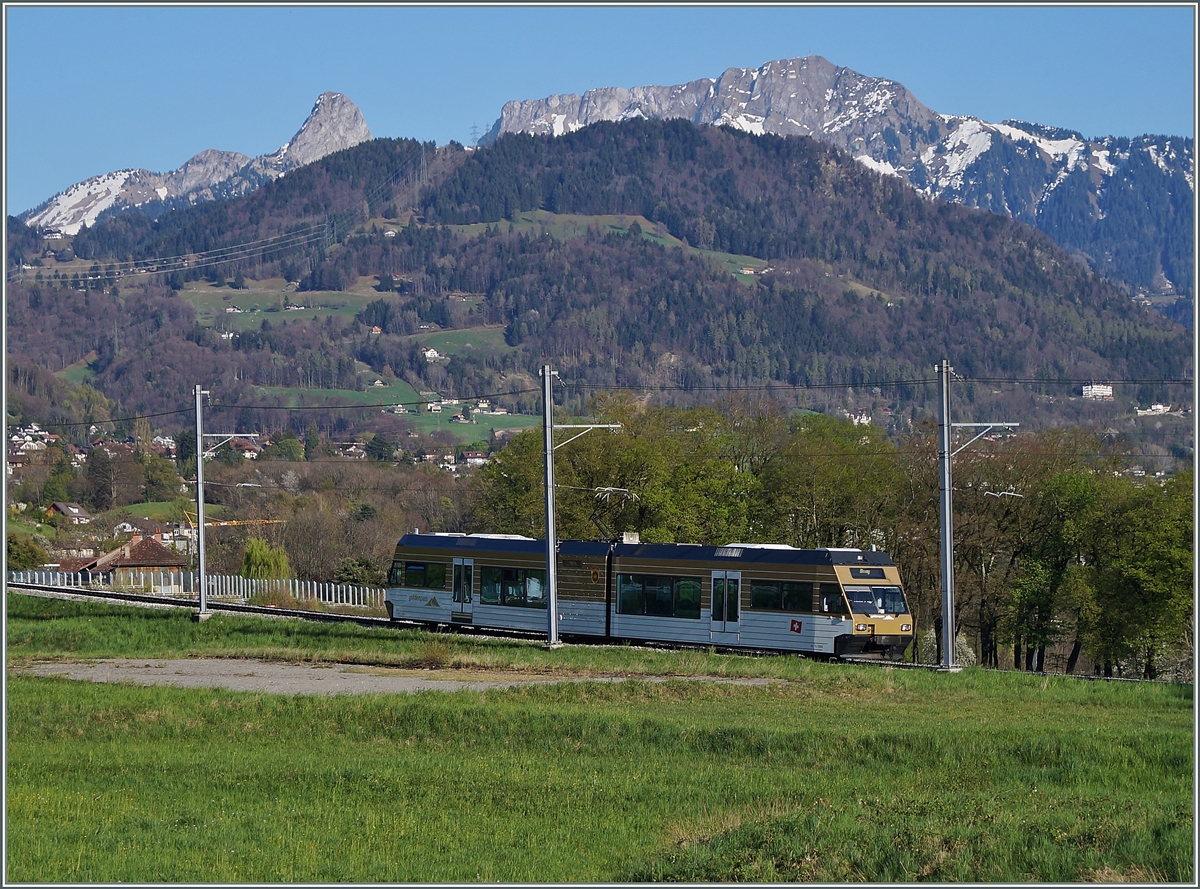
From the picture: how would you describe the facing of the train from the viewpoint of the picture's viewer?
facing the viewer and to the right of the viewer

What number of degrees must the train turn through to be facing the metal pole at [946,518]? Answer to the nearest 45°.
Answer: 0° — it already faces it
